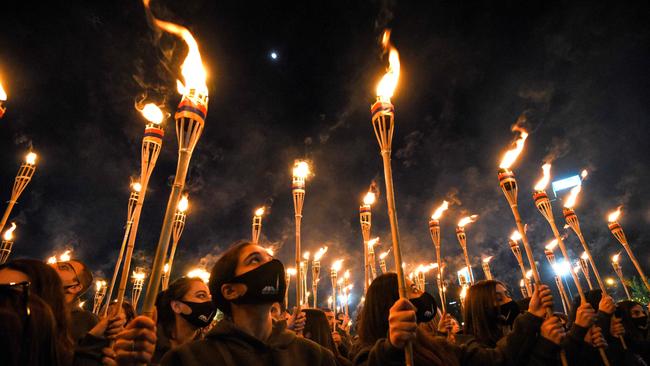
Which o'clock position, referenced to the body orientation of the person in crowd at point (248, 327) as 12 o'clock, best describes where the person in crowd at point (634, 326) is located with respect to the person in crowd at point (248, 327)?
the person in crowd at point (634, 326) is roughly at 10 o'clock from the person in crowd at point (248, 327).

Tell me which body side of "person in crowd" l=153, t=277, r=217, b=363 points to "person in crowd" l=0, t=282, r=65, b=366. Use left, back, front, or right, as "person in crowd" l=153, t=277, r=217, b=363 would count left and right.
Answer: right

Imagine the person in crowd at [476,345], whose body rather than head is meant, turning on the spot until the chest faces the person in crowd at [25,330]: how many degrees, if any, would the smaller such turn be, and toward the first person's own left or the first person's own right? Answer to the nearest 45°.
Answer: approximately 135° to the first person's own right

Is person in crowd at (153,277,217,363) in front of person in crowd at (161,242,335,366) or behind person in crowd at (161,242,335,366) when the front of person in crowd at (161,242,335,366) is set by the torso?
behind

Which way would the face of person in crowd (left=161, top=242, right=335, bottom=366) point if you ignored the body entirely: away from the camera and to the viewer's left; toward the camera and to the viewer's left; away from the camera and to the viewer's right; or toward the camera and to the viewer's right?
toward the camera and to the viewer's right

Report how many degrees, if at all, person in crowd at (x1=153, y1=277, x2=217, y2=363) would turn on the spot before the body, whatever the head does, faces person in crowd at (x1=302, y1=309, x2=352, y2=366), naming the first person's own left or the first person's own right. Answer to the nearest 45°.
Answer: approximately 45° to the first person's own left

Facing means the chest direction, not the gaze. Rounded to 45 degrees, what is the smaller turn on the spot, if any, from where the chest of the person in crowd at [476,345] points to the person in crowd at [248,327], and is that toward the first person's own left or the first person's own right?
approximately 135° to the first person's own right

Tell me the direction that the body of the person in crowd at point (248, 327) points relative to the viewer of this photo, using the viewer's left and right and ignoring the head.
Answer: facing the viewer and to the right of the viewer
